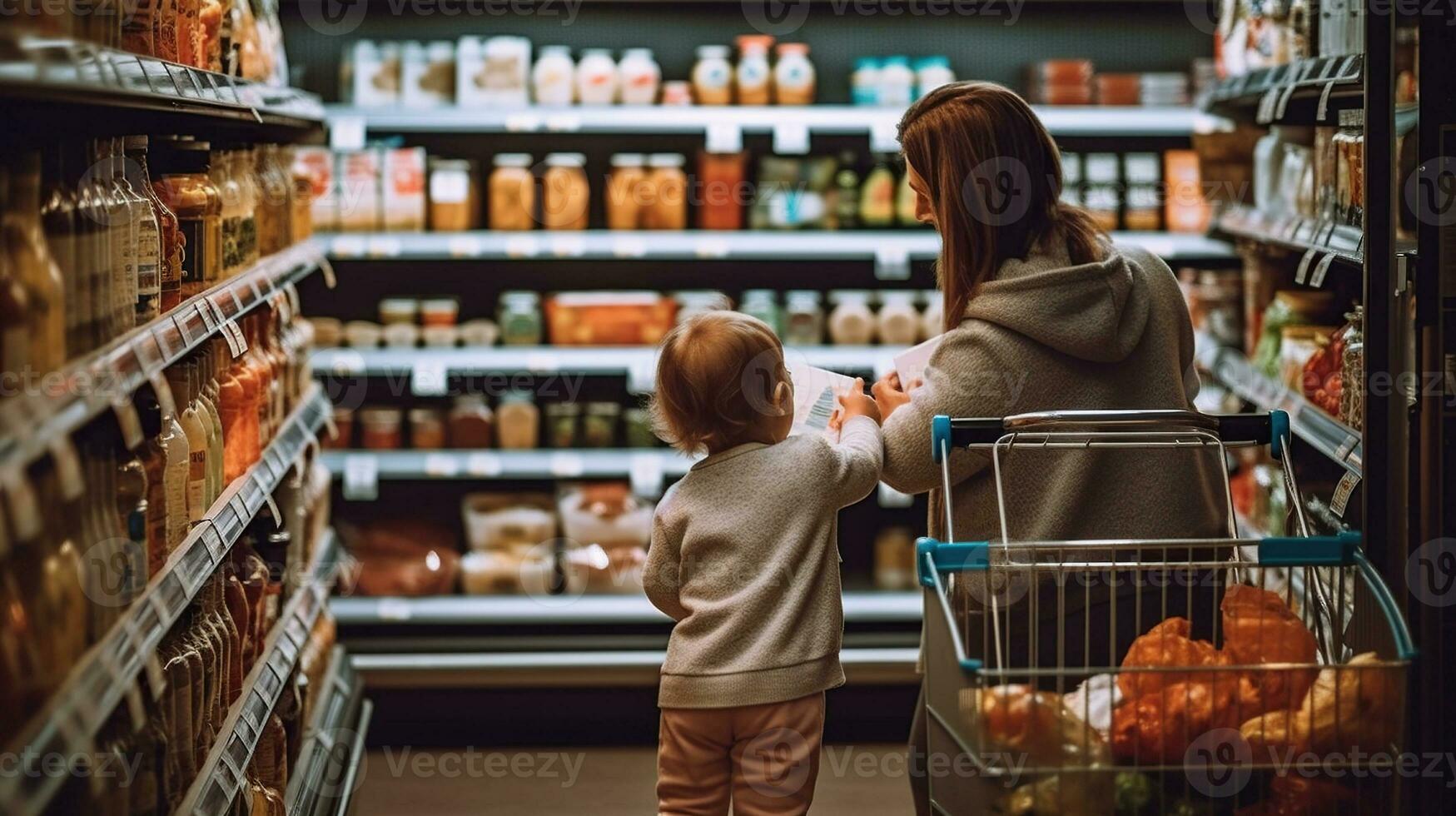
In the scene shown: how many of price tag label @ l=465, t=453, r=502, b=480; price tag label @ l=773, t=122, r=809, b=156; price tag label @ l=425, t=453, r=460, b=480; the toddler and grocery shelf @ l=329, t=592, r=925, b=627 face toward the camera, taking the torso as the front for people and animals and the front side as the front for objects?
4

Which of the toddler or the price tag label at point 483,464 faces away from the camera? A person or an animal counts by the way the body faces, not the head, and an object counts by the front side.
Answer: the toddler

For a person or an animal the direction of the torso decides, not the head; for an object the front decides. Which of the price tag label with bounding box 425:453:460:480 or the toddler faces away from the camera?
the toddler

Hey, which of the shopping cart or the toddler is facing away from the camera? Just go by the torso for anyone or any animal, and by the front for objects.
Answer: the toddler

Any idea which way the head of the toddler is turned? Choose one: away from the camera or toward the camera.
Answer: away from the camera

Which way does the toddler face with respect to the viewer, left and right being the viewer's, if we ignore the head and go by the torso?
facing away from the viewer

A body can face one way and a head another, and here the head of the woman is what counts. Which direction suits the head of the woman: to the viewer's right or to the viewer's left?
to the viewer's left
